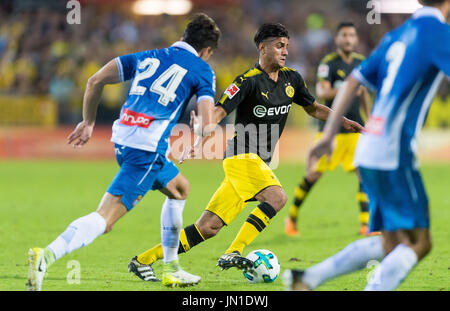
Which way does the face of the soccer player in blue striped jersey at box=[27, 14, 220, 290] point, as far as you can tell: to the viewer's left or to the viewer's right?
to the viewer's right

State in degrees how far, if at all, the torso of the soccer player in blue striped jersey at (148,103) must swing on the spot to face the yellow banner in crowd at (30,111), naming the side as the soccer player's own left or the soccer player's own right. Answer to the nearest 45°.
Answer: approximately 45° to the soccer player's own left

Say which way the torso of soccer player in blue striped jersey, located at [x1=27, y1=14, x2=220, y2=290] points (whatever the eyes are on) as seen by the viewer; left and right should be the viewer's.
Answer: facing away from the viewer and to the right of the viewer

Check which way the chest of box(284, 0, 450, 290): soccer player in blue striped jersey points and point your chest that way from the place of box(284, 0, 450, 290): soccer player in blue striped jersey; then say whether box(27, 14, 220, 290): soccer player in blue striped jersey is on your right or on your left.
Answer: on your left

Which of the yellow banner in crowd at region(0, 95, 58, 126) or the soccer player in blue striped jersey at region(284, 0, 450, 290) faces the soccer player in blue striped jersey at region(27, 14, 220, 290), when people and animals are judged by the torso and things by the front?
the yellow banner in crowd

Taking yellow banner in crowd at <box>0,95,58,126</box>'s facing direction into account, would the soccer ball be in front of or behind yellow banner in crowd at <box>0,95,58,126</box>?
in front

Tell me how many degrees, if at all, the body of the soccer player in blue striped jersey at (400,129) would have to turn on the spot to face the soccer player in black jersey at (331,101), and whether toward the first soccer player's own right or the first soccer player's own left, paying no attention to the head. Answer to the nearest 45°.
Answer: approximately 45° to the first soccer player's own left

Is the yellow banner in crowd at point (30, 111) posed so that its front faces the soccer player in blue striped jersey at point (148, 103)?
yes

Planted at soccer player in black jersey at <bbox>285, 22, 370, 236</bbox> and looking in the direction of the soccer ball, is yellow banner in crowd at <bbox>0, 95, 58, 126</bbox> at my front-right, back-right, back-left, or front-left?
back-right
